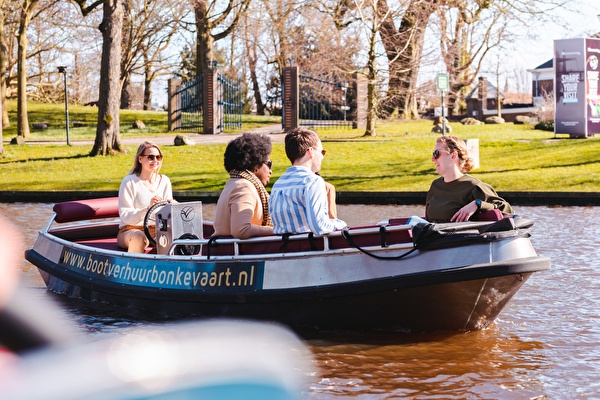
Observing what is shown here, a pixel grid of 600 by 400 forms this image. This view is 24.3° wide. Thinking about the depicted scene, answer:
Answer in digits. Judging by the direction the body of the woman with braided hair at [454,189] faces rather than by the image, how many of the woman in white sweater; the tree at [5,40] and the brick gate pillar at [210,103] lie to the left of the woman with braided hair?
0

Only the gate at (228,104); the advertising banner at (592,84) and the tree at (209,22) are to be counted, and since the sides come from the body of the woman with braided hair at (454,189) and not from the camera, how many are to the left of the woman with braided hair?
0

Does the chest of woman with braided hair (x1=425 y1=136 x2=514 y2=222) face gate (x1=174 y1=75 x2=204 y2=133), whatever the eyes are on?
no

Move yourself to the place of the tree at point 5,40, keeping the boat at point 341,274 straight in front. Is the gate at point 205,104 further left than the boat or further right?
left

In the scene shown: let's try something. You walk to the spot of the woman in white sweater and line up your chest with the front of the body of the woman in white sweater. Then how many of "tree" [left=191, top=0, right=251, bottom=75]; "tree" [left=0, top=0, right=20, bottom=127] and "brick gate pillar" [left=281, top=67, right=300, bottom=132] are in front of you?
0

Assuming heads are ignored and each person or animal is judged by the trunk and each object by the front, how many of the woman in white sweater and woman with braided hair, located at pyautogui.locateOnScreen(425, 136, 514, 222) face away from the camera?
0

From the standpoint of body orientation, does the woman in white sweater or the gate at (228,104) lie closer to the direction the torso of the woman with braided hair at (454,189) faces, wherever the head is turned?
the woman in white sweater

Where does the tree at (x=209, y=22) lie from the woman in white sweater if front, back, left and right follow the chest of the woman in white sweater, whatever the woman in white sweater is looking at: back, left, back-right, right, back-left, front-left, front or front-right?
back-left

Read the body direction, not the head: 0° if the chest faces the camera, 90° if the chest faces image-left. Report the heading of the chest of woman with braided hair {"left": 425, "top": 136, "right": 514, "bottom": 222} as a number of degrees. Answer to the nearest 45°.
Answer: approximately 45°

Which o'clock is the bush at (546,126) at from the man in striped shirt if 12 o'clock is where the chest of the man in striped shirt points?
The bush is roughly at 11 o'clock from the man in striped shirt.

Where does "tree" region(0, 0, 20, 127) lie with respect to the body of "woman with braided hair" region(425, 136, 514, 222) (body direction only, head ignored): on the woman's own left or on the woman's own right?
on the woman's own right

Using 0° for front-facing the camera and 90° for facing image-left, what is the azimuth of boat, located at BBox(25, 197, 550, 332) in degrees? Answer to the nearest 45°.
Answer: approximately 315°

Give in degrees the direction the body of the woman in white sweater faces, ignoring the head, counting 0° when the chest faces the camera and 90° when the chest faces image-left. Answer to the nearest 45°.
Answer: approximately 315°

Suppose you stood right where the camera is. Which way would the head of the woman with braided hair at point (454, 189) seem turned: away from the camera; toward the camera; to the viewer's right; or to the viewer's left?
to the viewer's left
